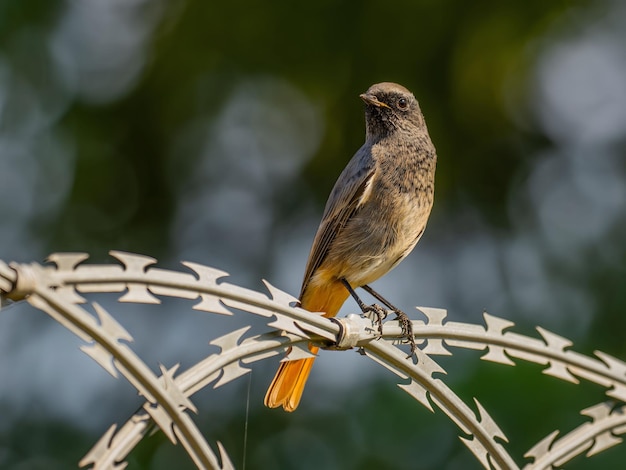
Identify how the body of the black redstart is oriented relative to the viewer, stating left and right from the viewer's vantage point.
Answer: facing the viewer and to the right of the viewer
